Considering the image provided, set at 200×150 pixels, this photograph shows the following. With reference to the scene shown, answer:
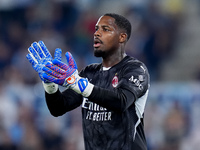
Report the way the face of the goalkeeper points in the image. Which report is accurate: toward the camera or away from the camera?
toward the camera

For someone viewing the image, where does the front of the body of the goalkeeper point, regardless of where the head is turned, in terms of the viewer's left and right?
facing the viewer and to the left of the viewer
